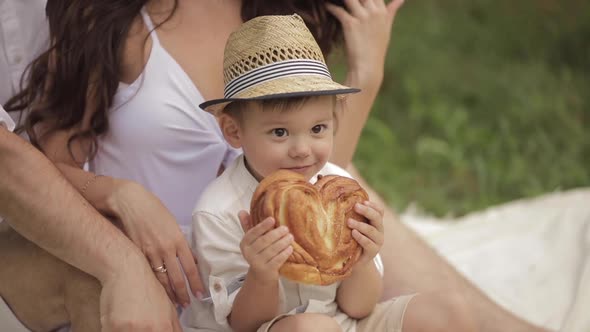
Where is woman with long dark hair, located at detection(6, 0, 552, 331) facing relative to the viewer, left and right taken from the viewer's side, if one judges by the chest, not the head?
facing the viewer and to the right of the viewer
